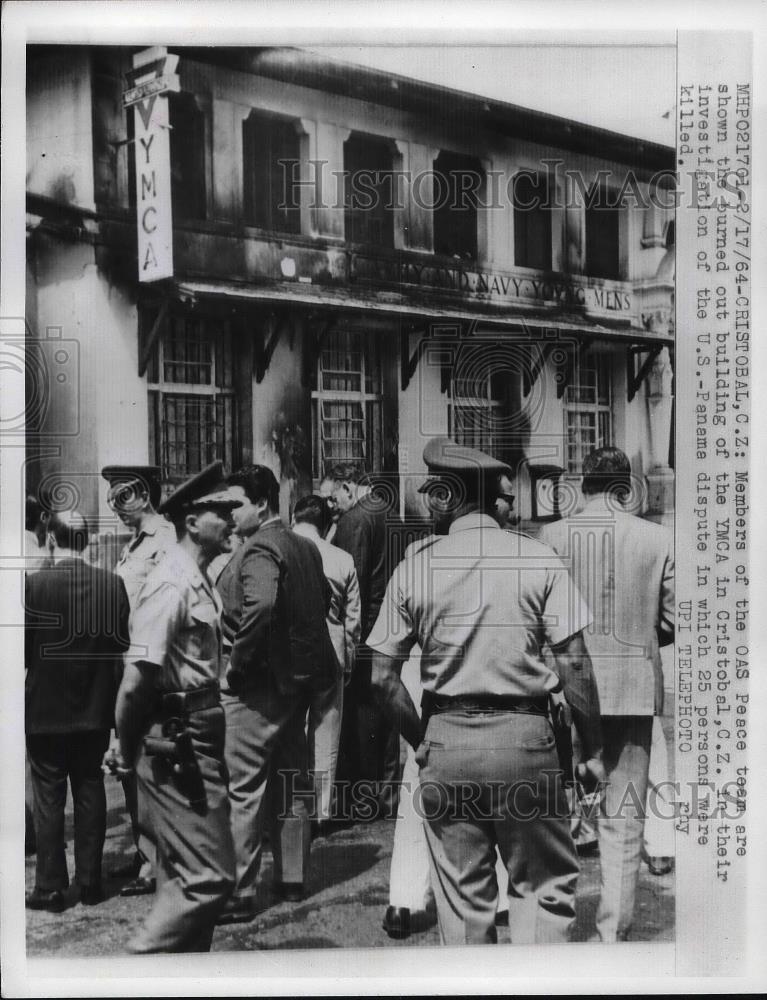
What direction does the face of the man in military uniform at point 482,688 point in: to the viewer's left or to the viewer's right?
to the viewer's right

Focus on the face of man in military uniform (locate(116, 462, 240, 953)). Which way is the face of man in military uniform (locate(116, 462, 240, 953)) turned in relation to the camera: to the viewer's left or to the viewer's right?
to the viewer's right

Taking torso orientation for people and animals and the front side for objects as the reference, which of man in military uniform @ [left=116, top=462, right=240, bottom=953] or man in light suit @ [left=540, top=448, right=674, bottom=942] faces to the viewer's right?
the man in military uniform

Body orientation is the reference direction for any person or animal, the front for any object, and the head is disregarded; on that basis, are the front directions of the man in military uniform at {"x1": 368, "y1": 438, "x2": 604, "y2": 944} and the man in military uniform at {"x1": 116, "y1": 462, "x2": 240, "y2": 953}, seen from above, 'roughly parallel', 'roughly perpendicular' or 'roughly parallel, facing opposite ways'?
roughly perpendicular

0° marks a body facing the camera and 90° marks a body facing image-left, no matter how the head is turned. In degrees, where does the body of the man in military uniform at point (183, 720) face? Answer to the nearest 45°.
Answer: approximately 270°

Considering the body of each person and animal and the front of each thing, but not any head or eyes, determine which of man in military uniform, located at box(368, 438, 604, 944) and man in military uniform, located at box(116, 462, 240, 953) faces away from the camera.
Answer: man in military uniform, located at box(368, 438, 604, 944)

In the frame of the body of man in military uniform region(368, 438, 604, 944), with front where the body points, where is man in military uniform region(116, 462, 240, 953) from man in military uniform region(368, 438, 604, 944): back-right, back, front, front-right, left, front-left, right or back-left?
left

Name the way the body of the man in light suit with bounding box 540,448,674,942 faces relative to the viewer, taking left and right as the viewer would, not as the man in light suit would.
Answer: facing away from the viewer

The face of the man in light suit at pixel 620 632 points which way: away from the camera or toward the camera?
away from the camera

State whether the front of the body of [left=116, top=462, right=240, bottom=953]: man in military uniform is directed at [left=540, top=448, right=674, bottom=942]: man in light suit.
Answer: yes

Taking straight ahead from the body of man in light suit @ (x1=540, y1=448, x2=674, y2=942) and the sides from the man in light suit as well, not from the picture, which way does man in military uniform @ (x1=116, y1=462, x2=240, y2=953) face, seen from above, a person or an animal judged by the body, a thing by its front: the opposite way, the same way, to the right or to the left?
to the right

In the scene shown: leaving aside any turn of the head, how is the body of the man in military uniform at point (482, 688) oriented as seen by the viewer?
away from the camera

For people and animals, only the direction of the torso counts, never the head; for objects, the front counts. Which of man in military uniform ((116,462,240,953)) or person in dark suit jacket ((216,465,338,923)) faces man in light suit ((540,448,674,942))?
the man in military uniform

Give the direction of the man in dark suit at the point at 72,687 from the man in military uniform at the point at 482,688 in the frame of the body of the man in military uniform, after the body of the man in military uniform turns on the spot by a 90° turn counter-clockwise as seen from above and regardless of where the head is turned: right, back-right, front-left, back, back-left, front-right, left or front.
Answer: front
